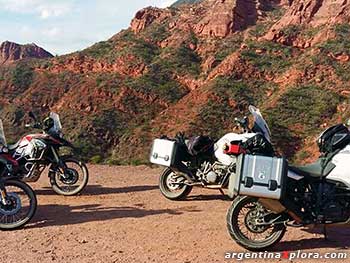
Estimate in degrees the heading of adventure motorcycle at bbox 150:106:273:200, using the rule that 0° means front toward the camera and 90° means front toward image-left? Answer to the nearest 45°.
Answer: approximately 270°

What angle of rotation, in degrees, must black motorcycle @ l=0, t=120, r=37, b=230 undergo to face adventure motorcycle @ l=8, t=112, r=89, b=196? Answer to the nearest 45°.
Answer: approximately 90° to its left

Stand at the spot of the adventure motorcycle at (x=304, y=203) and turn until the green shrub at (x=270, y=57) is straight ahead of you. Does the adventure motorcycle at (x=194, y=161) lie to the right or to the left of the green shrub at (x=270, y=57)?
left

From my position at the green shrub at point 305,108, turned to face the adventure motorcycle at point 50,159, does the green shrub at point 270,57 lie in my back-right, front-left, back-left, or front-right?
back-right

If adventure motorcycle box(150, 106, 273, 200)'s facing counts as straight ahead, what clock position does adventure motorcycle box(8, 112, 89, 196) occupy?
adventure motorcycle box(8, 112, 89, 196) is roughly at 6 o'clock from adventure motorcycle box(150, 106, 273, 200).

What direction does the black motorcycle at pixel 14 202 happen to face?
to the viewer's right

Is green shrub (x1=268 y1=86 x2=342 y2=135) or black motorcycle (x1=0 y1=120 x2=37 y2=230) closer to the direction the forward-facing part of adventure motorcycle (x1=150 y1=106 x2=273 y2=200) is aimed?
the green shrub

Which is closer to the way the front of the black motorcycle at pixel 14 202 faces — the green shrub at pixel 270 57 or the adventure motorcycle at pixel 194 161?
the adventure motorcycle

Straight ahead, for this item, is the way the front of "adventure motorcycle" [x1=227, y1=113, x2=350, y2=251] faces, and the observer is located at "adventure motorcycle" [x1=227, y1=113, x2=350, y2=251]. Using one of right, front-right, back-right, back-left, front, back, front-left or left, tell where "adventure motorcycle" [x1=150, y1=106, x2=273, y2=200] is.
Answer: back-left

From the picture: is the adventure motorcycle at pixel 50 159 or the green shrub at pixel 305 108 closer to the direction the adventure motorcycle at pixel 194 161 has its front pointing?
the green shrub

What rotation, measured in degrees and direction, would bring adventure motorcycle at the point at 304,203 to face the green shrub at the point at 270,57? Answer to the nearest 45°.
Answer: approximately 90° to its left

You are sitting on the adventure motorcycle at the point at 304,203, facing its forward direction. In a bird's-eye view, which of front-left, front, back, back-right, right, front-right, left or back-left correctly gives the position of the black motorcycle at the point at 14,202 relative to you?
back

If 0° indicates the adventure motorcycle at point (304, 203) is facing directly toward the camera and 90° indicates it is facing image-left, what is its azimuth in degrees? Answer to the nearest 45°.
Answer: approximately 270°
